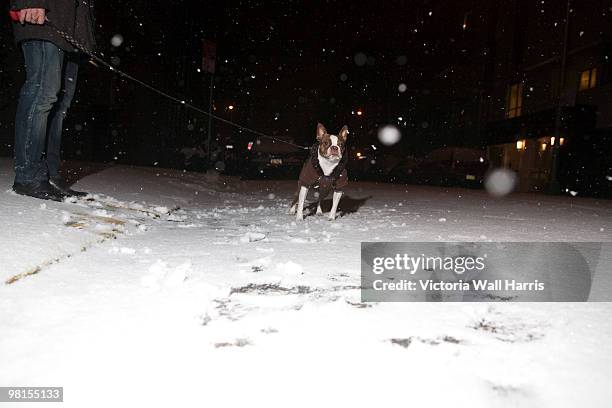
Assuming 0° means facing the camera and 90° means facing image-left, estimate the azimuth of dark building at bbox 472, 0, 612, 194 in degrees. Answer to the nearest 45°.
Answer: approximately 45°

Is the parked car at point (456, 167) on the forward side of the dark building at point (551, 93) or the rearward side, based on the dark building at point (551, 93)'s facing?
on the forward side

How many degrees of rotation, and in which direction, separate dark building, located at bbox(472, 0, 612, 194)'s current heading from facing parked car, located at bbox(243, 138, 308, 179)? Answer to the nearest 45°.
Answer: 0° — it already faces it

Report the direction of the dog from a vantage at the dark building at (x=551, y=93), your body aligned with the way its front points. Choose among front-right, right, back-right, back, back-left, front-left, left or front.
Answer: front-left
